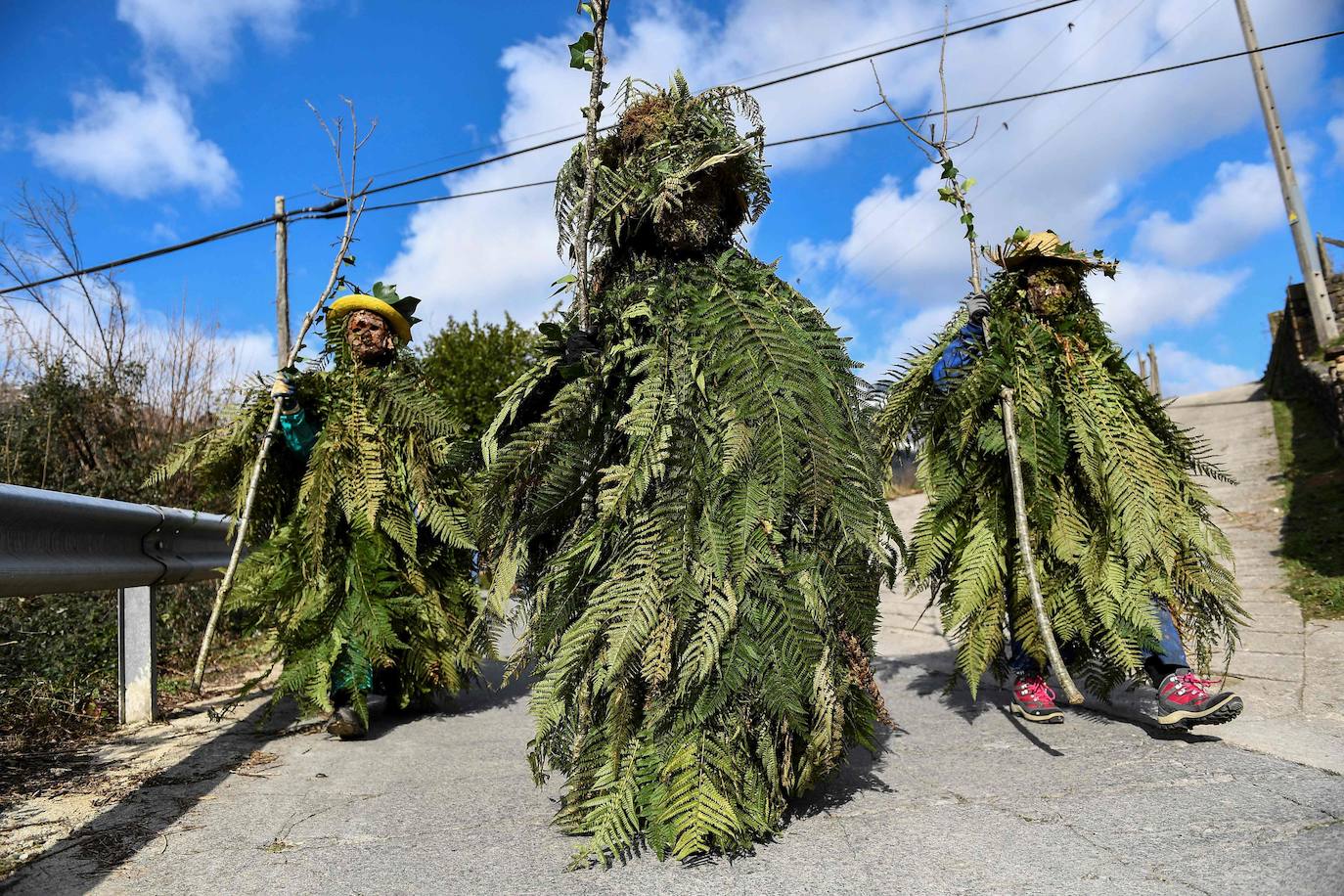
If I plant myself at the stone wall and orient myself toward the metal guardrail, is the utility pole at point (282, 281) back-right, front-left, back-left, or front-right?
front-right

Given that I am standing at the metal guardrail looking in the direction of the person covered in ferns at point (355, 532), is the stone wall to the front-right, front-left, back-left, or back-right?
front-left

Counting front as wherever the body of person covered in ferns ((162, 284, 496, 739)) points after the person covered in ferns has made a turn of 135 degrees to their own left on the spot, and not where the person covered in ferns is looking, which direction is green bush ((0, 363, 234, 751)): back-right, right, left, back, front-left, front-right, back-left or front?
left

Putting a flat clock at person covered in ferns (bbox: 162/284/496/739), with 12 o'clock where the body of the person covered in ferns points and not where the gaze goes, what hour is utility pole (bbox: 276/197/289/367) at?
The utility pole is roughly at 6 o'clock from the person covered in ferns.

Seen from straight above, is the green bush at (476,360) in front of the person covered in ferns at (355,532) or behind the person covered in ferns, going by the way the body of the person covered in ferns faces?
behind

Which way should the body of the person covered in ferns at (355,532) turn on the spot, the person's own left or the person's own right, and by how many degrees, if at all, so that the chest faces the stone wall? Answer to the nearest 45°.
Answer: approximately 90° to the person's own left

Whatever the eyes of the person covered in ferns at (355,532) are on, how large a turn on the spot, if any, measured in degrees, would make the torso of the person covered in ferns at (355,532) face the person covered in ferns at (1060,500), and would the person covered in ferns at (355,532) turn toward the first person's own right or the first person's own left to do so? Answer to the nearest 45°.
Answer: approximately 45° to the first person's own left

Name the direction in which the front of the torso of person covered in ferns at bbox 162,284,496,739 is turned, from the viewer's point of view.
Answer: toward the camera

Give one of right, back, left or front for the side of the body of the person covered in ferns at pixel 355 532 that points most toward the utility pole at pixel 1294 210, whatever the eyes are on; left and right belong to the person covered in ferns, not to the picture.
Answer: left

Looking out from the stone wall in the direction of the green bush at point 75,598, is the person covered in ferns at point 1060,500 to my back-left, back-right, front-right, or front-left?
front-left

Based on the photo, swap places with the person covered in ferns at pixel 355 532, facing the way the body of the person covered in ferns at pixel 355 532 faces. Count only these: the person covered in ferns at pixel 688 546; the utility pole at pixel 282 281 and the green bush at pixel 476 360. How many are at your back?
2

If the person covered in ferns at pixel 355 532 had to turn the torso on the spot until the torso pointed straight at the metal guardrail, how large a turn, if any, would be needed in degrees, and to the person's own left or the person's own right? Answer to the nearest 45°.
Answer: approximately 90° to the person's own right
